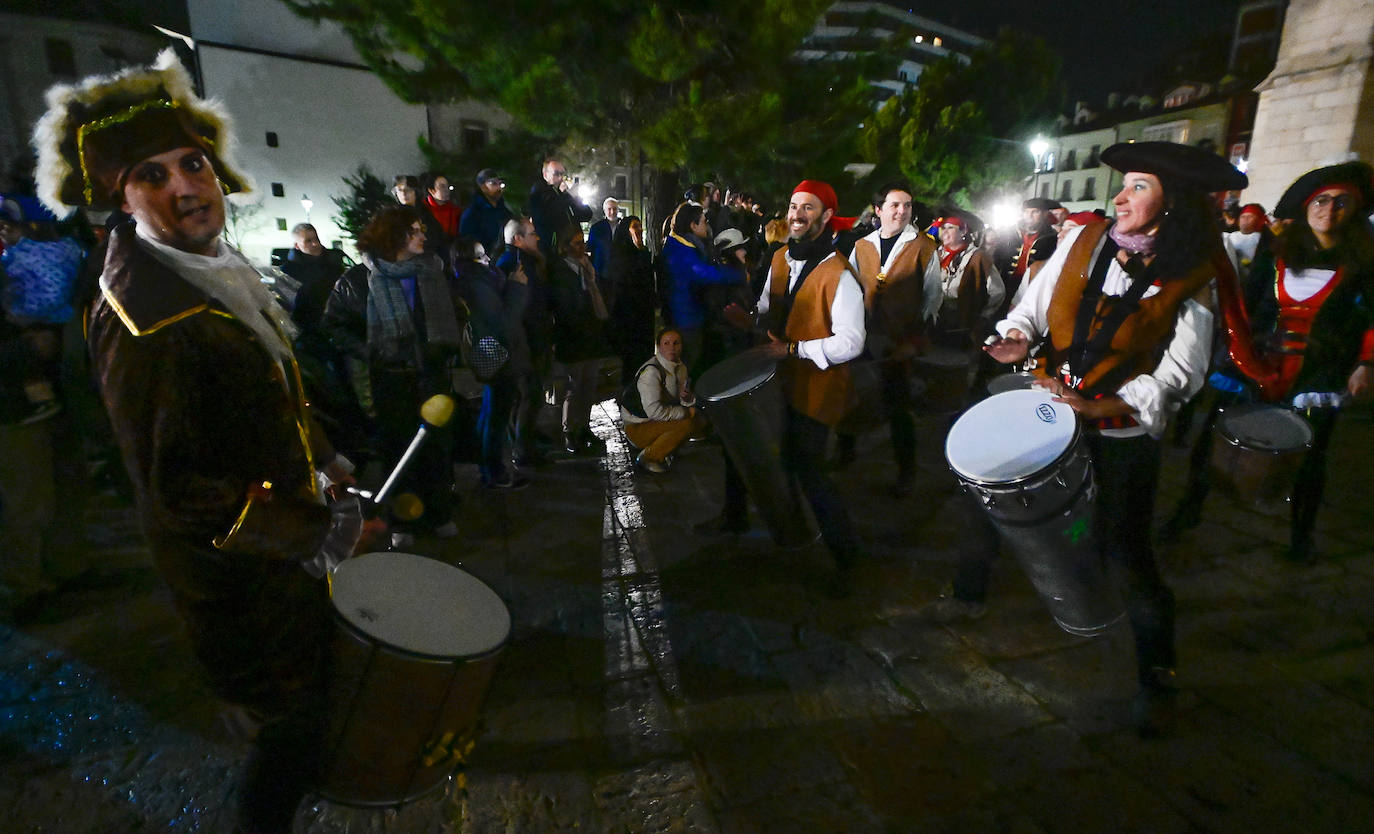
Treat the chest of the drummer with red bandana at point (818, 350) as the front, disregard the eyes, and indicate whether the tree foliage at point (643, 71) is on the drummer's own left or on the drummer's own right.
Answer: on the drummer's own right

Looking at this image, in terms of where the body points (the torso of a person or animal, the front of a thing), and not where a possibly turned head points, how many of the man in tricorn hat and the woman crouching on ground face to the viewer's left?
0

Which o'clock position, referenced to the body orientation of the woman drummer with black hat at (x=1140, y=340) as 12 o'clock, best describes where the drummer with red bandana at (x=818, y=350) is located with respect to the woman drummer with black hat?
The drummer with red bandana is roughly at 2 o'clock from the woman drummer with black hat.

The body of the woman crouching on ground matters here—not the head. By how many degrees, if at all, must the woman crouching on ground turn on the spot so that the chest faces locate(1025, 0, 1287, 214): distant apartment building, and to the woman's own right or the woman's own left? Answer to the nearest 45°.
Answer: approximately 90° to the woman's own left

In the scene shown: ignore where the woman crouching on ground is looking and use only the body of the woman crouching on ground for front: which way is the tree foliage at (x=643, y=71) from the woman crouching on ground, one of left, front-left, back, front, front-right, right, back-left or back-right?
back-left

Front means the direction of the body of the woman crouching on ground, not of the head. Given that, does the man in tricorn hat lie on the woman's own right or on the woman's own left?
on the woman's own right

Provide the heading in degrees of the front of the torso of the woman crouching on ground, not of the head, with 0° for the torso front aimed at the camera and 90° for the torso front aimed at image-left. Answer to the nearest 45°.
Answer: approximately 315°

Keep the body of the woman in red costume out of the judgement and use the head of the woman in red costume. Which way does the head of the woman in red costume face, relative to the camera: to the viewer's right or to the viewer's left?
to the viewer's left

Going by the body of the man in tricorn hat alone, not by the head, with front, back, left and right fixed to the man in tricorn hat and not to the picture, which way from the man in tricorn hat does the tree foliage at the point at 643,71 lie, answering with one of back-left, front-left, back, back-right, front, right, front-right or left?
left

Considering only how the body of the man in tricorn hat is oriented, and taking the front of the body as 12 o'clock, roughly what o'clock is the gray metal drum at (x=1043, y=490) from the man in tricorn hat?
The gray metal drum is roughly at 11 o'clock from the man in tricorn hat.

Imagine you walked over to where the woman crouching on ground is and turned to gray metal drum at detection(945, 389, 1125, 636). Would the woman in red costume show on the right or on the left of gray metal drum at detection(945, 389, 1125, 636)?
left

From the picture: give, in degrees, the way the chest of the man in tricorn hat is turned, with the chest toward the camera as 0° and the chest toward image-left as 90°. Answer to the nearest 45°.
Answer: approximately 315°
